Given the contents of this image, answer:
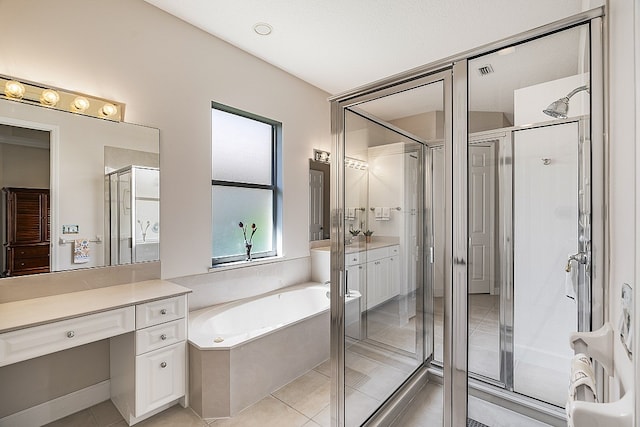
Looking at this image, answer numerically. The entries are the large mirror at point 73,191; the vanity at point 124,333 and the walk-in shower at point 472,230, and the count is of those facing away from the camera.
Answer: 0

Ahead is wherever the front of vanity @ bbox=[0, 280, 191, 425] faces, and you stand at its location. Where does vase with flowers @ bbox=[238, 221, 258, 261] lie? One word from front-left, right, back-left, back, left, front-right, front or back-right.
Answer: left

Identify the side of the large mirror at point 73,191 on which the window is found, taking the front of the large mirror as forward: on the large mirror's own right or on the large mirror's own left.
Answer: on the large mirror's own left

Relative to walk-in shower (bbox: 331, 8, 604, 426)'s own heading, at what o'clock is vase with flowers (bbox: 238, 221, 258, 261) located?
The vase with flowers is roughly at 2 o'clock from the walk-in shower.

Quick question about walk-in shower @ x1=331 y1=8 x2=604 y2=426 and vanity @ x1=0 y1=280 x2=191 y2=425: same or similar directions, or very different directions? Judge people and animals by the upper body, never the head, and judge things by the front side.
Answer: very different directions

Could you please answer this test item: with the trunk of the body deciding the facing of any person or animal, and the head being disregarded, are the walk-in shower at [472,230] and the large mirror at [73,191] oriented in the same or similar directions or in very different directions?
very different directions

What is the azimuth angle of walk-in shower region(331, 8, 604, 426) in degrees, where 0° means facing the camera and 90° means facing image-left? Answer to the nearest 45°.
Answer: approximately 45°

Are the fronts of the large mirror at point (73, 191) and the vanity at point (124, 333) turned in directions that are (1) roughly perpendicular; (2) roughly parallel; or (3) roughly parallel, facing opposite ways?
roughly parallel

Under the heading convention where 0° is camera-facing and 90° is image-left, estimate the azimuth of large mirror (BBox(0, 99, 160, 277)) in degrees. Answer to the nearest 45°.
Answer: approximately 315°

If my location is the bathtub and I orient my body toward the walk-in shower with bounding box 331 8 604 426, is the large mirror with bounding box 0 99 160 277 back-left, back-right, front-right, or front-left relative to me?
back-right

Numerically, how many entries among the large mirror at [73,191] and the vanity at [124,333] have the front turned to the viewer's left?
0

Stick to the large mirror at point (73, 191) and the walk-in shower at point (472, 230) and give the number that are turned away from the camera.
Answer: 0

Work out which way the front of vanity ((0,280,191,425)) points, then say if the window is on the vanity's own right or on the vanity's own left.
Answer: on the vanity's own left

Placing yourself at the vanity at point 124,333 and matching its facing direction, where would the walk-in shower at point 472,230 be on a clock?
The walk-in shower is roughly at 12 o'clock from the vanity.
